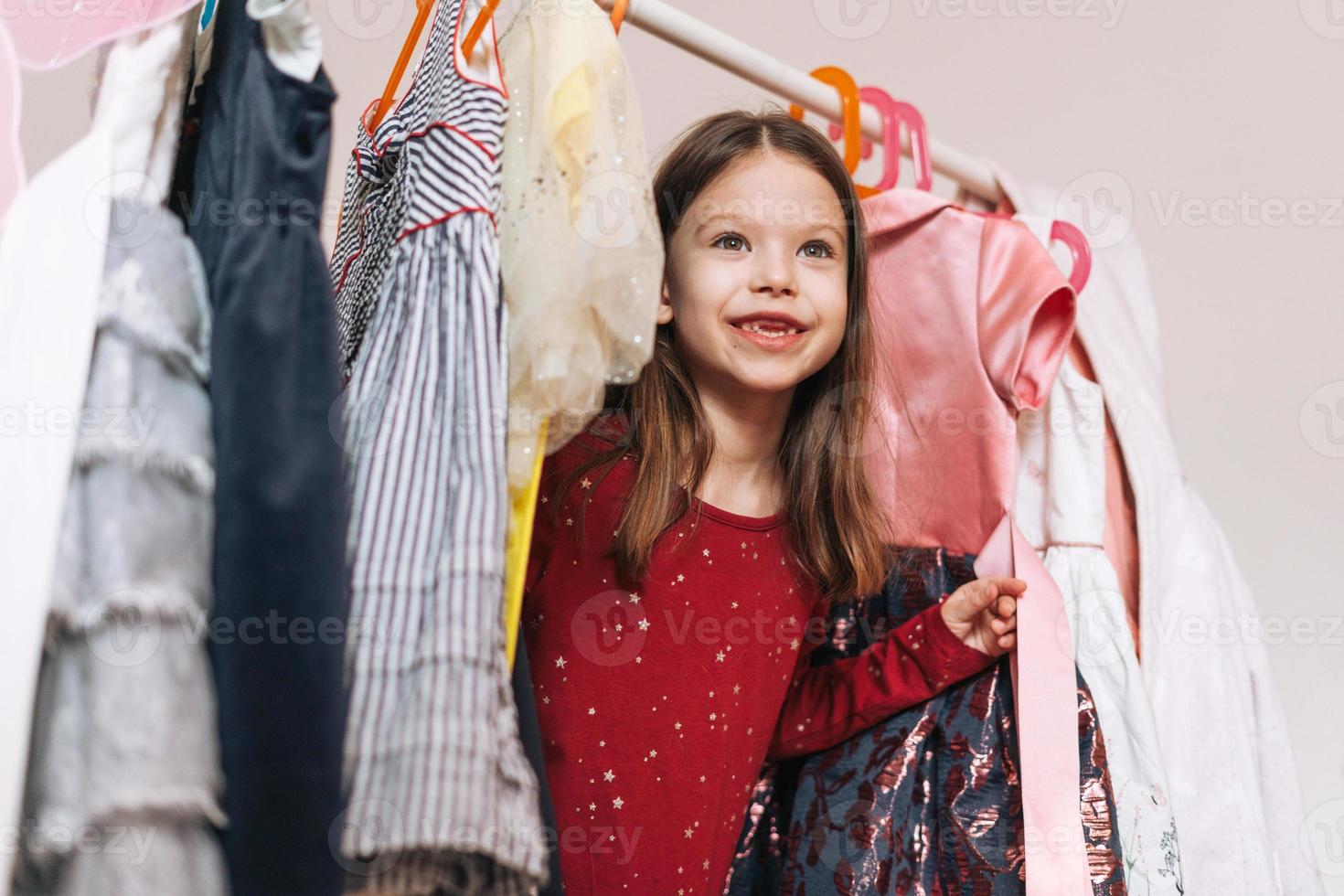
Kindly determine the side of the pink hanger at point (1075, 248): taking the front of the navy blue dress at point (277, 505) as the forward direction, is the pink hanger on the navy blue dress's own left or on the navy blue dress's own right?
on the navy blue dress's own left

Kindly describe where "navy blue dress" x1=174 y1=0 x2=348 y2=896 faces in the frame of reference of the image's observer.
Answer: facing the viewer and to the right of the viewer

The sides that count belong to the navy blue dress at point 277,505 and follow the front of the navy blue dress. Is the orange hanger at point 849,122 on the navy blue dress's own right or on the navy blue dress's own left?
on the navy blue dress's own left
